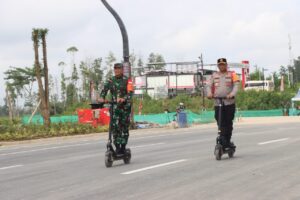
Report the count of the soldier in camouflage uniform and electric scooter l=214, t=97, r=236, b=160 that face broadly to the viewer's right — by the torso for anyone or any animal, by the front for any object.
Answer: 0

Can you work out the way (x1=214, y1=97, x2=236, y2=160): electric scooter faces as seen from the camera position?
facing the viewer and to the left of the viewer

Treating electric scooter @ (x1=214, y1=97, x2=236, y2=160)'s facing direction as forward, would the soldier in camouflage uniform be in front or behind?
in front

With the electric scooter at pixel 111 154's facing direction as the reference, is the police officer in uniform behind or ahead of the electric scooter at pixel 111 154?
behind

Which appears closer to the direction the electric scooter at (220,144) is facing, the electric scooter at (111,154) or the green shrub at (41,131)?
the electric scooter

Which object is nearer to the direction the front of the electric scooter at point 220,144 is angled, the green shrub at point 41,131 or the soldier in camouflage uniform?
the soldier in camouflage uniform

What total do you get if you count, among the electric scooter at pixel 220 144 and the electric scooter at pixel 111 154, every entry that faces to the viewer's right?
0

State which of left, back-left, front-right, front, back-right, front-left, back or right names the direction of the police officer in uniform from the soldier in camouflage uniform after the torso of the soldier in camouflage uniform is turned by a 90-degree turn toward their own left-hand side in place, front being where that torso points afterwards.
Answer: front-left

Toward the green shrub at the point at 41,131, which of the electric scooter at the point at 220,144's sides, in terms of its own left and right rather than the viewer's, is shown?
right

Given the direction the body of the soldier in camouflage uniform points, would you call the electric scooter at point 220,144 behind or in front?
behind

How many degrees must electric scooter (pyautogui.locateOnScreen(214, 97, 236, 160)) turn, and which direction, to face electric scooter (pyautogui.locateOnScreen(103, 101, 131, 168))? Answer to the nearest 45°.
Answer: approximately 45° to its right

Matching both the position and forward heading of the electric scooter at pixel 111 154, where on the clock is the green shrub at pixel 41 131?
The green shrub is roughly at 4 o'clock from the electric scooter.
